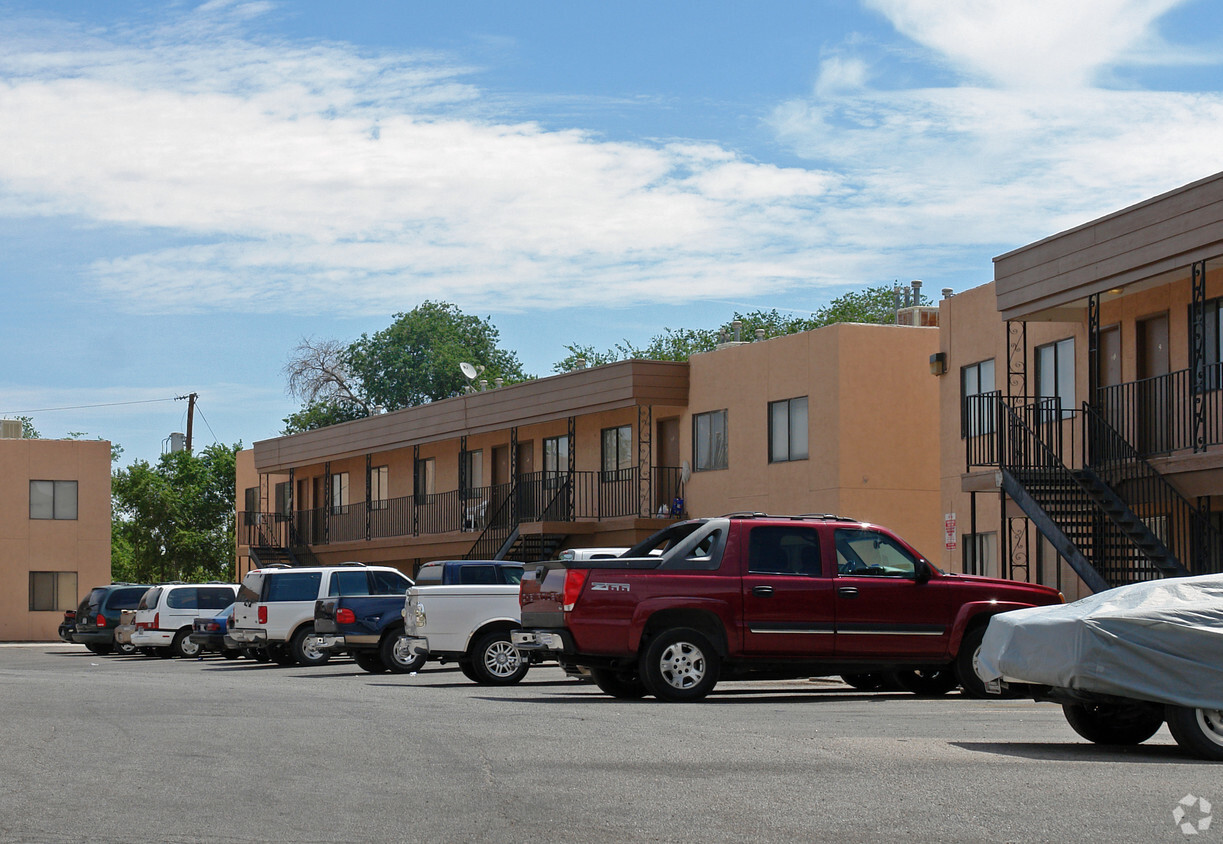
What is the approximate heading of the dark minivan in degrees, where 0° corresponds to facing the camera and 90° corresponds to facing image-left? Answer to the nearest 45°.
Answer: approximately 225°

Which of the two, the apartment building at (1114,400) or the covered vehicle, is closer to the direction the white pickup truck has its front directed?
the apartment building

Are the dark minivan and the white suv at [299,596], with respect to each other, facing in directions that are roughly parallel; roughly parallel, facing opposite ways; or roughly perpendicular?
roughly parallel

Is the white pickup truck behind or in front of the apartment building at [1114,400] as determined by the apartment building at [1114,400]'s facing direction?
in front

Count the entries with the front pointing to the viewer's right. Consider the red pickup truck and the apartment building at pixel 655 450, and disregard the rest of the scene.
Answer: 1

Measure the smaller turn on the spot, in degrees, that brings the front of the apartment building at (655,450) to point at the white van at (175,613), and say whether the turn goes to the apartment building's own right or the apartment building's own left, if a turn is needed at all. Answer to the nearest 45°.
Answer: approximately 45° to the apartment building's own right

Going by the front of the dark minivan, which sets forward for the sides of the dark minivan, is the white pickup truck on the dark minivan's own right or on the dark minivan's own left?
on the dark minivan's own right

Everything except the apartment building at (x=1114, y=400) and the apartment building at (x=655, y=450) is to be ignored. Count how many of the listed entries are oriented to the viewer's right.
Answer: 0

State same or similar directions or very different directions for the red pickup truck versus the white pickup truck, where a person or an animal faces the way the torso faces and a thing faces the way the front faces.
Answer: same or similar directions

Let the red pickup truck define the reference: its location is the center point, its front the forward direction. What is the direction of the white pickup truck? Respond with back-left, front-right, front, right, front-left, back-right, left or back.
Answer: back-left

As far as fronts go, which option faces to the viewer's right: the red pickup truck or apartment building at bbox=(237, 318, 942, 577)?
the red pickup truck

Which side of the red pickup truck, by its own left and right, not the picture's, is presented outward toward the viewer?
right

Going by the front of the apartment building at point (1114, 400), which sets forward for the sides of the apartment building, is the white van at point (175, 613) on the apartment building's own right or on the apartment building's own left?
on the apartment building's own right

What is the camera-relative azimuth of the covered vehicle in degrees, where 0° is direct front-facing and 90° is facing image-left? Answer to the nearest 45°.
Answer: approximately 225°
